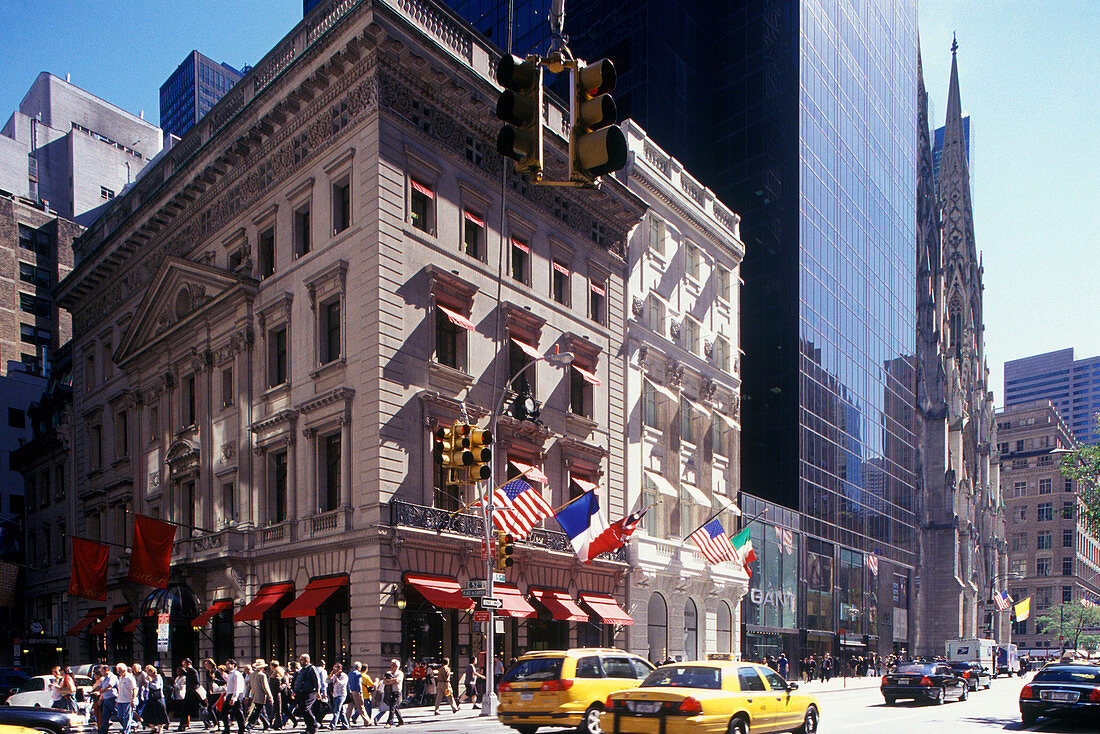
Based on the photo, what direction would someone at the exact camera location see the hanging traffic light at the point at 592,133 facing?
facing the viewer and to the right of the viewer

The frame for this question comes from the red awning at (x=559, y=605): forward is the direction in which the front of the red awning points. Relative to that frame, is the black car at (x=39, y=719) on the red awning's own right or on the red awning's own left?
on the red awning's own right

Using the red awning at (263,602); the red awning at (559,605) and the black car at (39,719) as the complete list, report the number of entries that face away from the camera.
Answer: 0

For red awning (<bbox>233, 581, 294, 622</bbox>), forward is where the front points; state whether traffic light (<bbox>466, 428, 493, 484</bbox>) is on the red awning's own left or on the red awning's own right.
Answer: on the red awning's own left

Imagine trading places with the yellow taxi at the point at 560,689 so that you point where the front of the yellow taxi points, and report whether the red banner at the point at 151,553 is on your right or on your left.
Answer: on your left

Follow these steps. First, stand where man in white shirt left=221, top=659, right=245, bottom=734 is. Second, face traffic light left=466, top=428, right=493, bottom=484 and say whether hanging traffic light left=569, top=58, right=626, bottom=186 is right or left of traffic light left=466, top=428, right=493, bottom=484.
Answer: right

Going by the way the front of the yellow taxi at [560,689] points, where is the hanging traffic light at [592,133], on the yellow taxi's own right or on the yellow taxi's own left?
on the yellow taxi's own right

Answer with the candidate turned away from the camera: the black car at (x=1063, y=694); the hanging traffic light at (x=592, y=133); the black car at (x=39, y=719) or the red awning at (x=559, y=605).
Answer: the black car at (x=1063, y=694)

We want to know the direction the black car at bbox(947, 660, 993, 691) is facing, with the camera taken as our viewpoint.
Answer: facing away from the viewer and to the right of the viewer

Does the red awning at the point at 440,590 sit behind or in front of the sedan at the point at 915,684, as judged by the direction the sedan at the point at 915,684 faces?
behind
